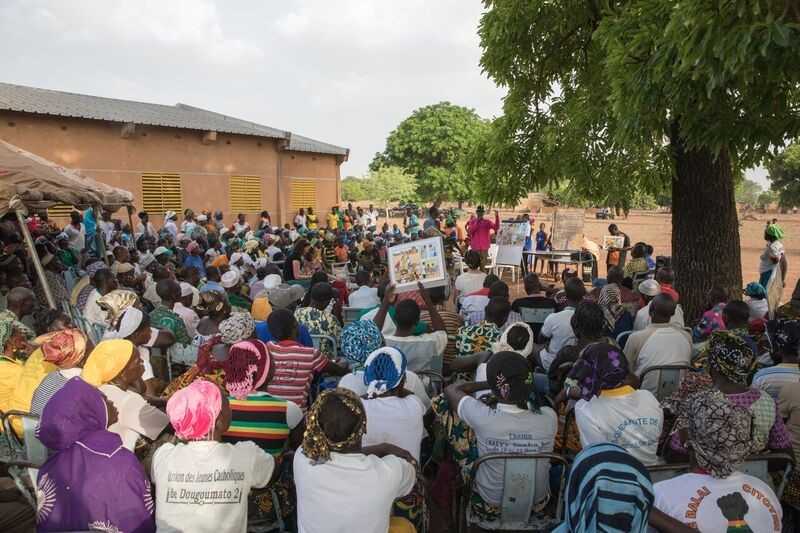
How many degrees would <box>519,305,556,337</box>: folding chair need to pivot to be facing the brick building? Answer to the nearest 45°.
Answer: approximately 45° to its left

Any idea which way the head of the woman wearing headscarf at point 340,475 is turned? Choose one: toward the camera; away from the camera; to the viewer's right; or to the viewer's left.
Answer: away from the camera

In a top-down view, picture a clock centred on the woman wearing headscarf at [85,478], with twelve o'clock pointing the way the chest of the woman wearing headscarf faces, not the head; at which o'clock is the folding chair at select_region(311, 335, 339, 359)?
The folding chair is roughly at 12 o'clock from the woman wearing headscarf.

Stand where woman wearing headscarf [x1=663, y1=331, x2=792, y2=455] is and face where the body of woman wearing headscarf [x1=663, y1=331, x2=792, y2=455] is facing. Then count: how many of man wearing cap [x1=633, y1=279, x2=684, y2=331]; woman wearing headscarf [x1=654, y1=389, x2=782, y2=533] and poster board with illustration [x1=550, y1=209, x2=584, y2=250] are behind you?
1

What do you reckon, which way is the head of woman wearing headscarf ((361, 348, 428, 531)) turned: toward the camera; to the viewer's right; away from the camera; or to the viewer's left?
away from the camera

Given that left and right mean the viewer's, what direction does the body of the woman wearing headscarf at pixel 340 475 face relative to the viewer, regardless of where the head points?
facing away from the viewer

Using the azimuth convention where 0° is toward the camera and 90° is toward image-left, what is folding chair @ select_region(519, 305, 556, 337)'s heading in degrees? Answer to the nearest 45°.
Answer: approximately 180°

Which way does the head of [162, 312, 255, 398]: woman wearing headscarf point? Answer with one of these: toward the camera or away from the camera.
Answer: away from the camera

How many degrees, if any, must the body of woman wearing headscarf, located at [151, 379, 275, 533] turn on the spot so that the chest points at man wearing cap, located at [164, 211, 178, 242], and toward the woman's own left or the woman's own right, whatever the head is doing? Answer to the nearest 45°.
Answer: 0° — they already face them

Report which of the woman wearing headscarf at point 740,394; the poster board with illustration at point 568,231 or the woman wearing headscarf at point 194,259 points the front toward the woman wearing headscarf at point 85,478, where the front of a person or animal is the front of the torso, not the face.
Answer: the poster board with illustration

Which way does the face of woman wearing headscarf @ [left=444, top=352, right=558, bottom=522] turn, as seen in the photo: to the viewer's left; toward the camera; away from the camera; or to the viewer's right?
away from the camera

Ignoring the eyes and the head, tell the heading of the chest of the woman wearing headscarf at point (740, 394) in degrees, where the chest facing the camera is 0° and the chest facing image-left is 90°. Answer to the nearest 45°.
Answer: approximately 180°

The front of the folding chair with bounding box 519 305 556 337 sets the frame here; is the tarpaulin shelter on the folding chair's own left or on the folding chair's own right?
on the folding chair's own left

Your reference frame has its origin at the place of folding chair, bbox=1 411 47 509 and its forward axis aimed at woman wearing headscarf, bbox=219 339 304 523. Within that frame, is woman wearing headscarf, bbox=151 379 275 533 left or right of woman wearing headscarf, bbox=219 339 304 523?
right
